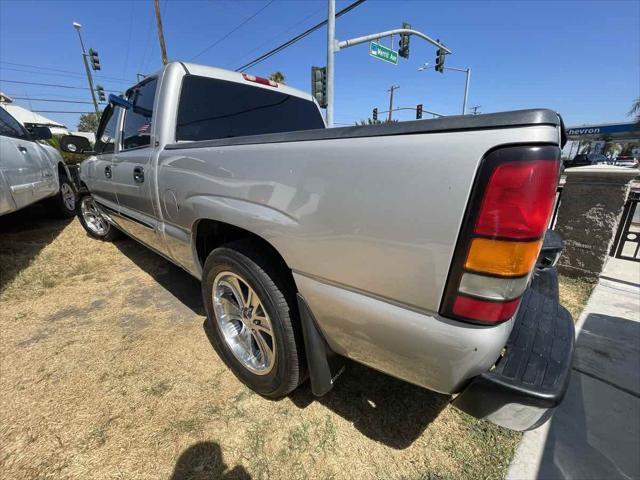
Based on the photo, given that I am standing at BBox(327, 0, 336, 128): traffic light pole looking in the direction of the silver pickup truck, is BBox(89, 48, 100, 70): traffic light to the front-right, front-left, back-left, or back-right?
back-right

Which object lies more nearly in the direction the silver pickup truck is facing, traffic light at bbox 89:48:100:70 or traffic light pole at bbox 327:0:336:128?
the traffic light

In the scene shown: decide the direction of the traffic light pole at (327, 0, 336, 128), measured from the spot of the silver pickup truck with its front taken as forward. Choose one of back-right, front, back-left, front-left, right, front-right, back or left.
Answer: front-right

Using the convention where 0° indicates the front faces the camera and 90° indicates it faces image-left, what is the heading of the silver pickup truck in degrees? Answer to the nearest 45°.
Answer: approximately 135°

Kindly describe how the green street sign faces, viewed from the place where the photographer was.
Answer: facing the viewer and to the right of the viewer

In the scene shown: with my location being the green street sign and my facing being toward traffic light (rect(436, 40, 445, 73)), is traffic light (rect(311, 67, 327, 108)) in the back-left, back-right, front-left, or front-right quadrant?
back-left

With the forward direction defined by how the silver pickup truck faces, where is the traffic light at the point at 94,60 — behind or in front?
in front

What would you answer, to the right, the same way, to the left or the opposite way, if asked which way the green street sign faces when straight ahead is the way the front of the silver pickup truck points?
the opposite way

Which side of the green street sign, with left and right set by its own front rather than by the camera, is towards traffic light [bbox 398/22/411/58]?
left

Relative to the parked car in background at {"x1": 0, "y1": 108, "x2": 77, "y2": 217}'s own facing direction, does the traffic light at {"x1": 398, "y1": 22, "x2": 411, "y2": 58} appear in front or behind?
in front

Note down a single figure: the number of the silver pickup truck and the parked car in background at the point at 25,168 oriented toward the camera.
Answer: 0

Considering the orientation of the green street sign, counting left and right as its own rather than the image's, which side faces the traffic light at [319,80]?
right

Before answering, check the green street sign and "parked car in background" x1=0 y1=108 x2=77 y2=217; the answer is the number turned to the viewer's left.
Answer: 0

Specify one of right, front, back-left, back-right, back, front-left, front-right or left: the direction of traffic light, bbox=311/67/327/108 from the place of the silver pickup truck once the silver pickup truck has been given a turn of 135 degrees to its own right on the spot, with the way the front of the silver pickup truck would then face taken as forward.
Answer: left
